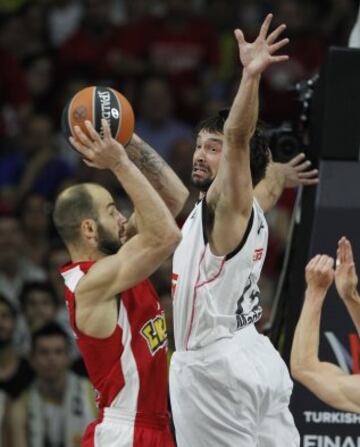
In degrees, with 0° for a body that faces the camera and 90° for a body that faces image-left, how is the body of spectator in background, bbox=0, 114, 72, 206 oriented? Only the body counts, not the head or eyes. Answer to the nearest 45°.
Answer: approximately 0°

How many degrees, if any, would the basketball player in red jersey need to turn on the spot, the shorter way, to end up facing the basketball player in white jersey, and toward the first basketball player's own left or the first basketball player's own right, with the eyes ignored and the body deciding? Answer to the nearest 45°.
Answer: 0° — they already face them

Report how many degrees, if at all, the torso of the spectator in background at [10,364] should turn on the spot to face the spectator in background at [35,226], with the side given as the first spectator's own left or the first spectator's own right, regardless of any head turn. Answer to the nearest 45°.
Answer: approximately 180°

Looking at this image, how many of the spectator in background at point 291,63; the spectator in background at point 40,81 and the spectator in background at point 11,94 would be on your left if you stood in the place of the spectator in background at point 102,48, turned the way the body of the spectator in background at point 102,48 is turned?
1

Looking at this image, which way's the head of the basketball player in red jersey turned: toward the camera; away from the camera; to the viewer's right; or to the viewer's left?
to the viewer's right

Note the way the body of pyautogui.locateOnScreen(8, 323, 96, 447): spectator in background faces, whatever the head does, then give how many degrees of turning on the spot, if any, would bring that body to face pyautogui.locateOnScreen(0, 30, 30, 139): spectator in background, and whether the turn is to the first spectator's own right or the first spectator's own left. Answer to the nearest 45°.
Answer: approximately 180°

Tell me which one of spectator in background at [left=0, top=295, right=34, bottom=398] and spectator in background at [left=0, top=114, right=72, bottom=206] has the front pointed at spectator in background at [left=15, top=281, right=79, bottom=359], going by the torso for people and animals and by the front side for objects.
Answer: spectator in background at [left=0, top=114, right=72, bottom=206]

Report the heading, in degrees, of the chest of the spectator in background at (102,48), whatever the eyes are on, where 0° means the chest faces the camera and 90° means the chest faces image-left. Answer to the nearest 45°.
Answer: approximately 0°
